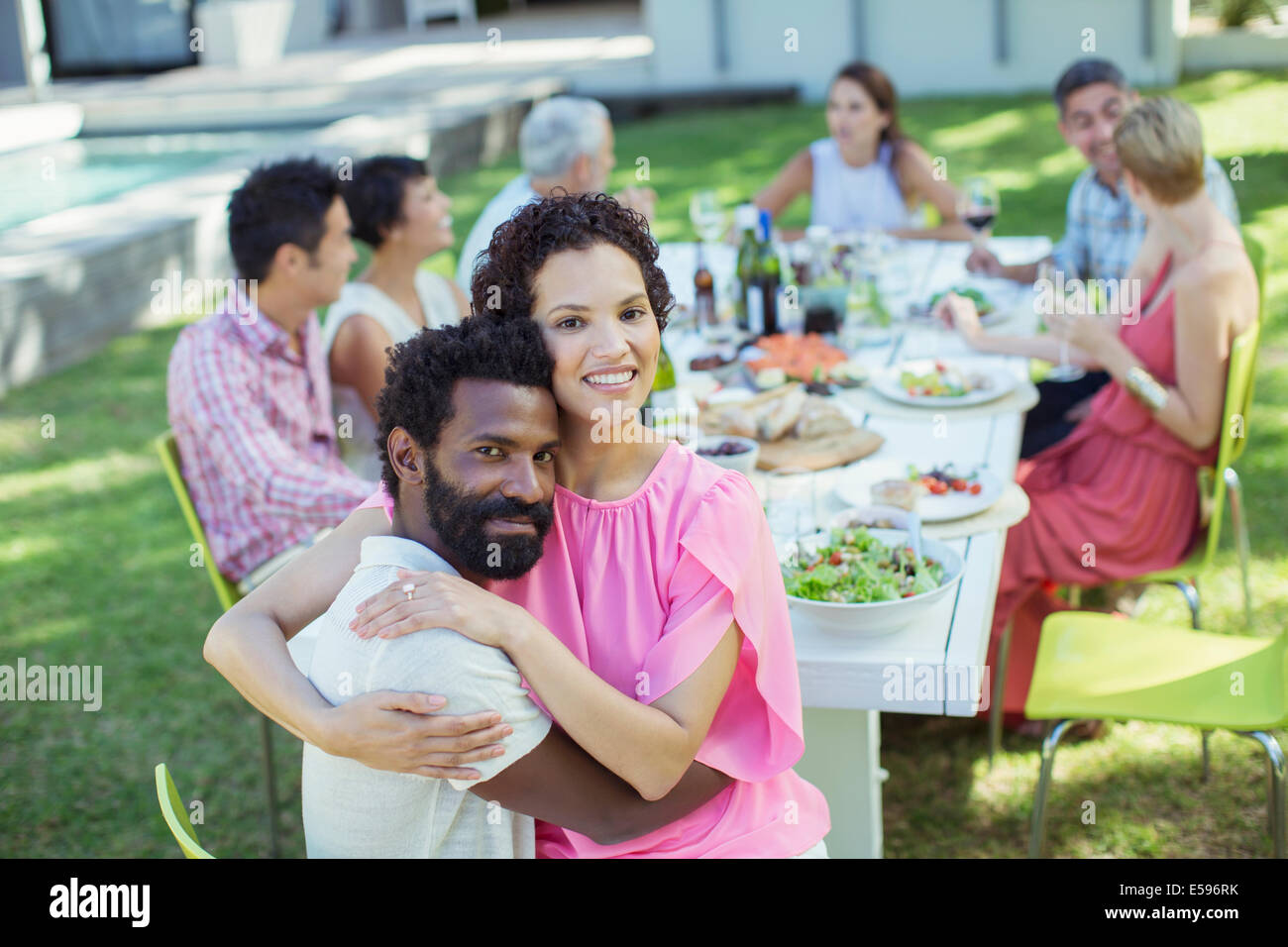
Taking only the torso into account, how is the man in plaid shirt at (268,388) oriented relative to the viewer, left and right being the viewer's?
facing to the right of the viewer

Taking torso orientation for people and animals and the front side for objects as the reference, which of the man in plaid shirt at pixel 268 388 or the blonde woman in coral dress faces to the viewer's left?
the blonde woman in coral dress

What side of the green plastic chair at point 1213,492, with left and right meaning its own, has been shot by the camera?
left

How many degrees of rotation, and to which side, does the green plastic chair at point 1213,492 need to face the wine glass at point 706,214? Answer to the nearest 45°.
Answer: approximately 45° to its right

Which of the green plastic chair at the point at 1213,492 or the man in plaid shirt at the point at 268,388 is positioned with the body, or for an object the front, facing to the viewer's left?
the green plastic chair

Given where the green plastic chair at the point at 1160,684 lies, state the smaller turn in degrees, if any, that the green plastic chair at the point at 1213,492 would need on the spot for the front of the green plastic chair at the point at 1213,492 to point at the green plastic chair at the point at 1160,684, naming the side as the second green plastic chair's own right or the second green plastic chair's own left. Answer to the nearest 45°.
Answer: approximately 90° to the second green plastic chair's own left

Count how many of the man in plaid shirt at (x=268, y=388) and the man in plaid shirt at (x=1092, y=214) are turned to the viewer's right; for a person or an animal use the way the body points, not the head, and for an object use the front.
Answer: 1

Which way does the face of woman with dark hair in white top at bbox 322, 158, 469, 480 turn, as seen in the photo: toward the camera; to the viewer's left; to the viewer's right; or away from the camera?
to the viewer's right

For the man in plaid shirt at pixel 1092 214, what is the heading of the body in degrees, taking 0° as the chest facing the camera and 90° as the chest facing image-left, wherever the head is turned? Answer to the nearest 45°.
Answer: approximately 45°

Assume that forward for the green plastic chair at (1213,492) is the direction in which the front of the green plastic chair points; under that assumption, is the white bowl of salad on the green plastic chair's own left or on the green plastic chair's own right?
on the green plastic chair's own left
